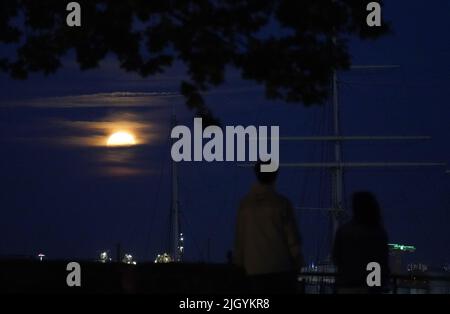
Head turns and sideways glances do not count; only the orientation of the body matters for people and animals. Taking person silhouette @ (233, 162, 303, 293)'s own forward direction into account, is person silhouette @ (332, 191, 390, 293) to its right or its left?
on its right

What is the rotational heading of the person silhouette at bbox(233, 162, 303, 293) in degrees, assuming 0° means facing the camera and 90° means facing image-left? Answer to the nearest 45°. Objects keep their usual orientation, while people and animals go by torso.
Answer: approximately 180°
